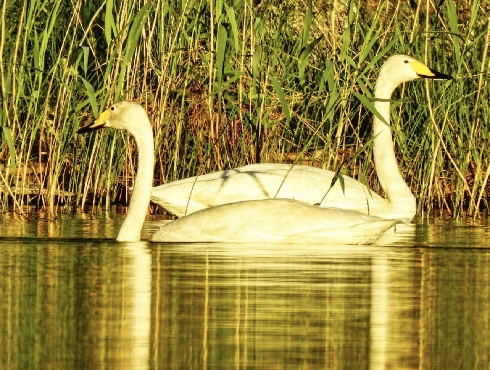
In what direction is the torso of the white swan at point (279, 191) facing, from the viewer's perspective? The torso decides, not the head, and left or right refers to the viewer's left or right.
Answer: facing to the right of the viewer
